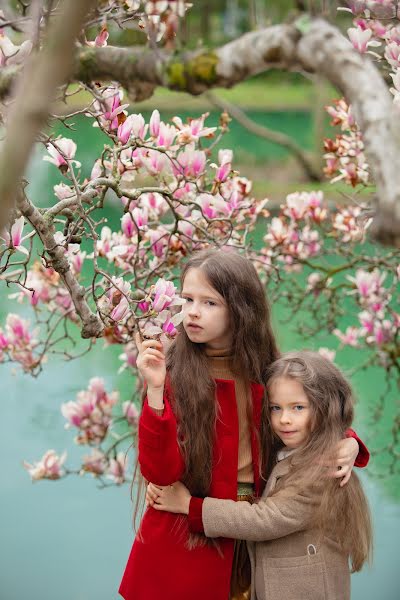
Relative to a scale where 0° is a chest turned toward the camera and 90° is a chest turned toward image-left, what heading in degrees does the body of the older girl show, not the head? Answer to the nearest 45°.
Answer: approximately 315°
